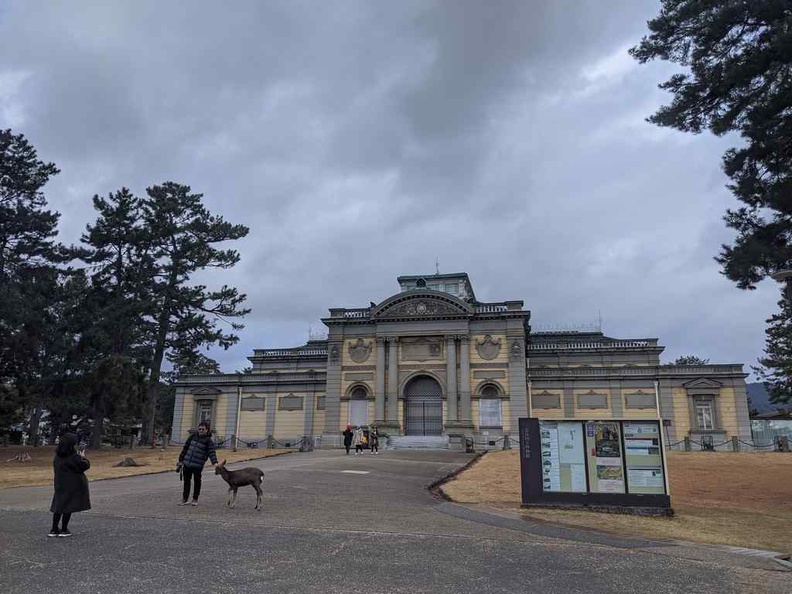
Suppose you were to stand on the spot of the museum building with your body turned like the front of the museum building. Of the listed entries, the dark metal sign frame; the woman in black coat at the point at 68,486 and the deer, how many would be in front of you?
3

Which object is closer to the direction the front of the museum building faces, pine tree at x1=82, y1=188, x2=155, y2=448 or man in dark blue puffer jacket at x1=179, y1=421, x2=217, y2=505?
the man in dark blue puffer jacket

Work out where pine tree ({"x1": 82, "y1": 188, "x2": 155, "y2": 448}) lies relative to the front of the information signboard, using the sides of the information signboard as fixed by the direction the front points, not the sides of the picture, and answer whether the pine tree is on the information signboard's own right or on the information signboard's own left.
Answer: on the information signboard's own right

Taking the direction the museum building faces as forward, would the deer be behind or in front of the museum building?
in front

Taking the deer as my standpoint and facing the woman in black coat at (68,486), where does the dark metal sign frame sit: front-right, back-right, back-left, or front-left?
back-left

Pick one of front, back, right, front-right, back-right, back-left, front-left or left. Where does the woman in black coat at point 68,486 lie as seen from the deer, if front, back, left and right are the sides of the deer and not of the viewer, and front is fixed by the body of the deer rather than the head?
front-left

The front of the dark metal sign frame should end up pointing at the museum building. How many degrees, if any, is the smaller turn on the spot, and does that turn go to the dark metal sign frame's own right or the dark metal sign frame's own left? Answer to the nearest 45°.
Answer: approximately 180°

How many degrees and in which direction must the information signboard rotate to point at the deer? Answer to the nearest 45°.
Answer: approximately 45° to its right

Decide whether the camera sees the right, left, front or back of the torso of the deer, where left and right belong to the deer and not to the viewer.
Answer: left

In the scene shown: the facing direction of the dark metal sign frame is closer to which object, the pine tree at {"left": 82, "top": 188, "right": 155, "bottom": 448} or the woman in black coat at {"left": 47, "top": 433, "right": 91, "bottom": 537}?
the woman in black coat
